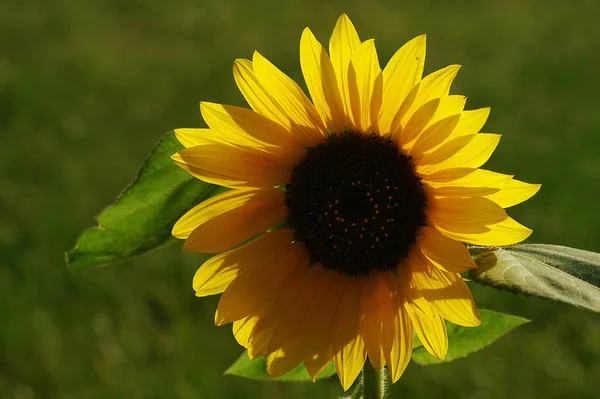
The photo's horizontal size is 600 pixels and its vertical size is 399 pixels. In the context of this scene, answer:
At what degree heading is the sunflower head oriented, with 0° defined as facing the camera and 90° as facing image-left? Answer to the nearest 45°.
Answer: approximately 0°
